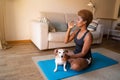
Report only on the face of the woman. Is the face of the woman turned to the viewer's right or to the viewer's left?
to the viewer's left

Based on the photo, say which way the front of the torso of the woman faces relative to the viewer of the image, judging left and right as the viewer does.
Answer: facing the viewer and to the left of the viewer

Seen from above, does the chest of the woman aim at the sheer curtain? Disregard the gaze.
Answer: no
